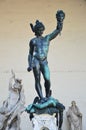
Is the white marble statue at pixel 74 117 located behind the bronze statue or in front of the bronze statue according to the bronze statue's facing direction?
behind

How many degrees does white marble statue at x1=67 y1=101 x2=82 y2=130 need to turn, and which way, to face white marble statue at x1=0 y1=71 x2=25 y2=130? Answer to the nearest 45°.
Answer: approximately 45° to its right

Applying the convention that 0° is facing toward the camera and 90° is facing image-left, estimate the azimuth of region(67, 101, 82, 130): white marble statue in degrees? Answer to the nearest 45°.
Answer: approximately 0°

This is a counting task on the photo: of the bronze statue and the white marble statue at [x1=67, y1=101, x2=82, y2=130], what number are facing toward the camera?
2
